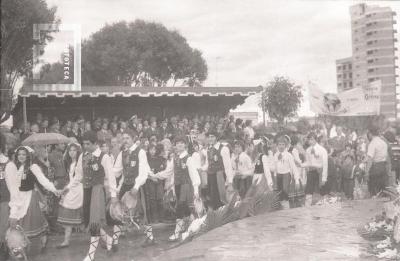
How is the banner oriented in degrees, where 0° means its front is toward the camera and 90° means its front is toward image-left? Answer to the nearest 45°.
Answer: approximately 0°

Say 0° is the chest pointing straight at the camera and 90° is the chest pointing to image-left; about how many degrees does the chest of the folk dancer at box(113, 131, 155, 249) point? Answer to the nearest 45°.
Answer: approximately 45°

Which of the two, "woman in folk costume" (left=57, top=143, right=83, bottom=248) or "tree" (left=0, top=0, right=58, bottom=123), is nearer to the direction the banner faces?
the woman in folk costume

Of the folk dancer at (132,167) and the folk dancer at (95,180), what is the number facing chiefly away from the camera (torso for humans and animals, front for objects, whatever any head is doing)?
0

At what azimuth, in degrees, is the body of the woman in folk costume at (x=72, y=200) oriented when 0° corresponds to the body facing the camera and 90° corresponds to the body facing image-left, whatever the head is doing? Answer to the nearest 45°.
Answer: approximately 45°
